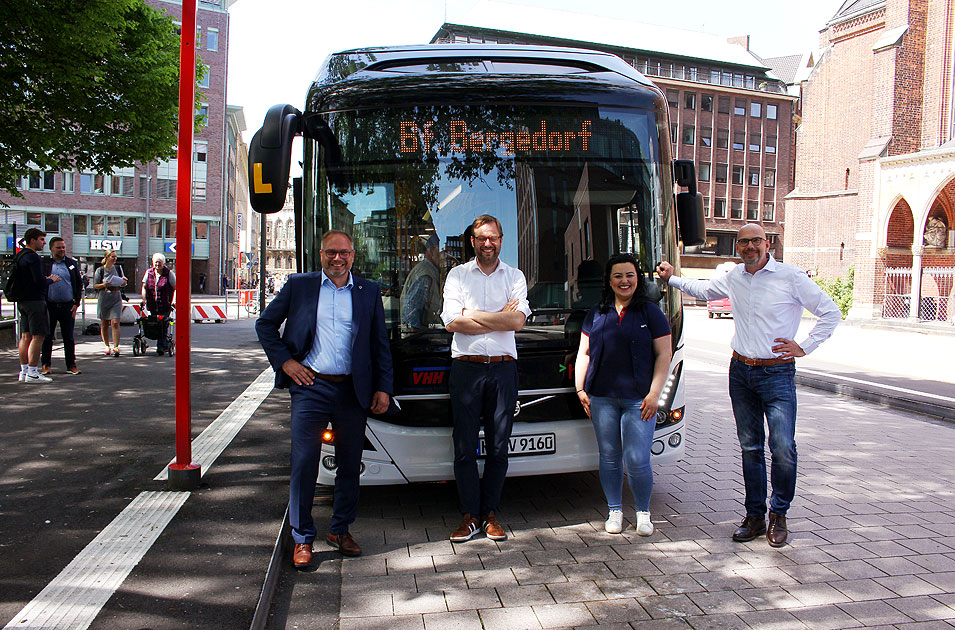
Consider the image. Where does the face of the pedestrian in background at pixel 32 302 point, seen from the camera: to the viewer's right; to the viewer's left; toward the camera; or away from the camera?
to the viewer's right

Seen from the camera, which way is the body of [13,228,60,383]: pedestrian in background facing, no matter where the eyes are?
to the viewer's right

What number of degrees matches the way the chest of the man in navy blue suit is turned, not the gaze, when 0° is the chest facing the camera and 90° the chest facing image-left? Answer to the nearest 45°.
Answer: approximately 0°

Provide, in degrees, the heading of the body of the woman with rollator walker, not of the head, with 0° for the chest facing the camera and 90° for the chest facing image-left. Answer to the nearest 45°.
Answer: approximately 0°

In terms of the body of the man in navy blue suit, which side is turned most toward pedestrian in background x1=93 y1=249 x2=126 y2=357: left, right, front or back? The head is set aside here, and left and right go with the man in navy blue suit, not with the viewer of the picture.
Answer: back

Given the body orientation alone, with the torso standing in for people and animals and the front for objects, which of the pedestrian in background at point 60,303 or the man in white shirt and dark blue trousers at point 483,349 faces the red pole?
the pedestrian in background

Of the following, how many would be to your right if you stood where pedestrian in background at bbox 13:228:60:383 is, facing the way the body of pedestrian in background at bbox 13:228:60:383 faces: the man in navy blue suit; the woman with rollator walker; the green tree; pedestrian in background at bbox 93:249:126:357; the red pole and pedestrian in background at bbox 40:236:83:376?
2

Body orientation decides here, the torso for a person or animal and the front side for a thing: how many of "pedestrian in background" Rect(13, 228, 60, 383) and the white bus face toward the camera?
1
